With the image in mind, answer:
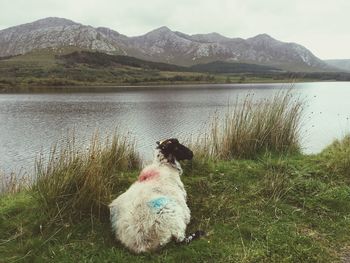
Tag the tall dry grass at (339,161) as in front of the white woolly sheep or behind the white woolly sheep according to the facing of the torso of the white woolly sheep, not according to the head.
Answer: in front

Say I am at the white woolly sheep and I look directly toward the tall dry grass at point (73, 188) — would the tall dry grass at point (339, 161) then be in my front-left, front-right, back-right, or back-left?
back-right

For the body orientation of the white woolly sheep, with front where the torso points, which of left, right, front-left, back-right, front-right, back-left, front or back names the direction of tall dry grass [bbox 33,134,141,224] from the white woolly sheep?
left

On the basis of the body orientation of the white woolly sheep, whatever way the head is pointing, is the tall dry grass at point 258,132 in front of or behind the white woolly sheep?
in front

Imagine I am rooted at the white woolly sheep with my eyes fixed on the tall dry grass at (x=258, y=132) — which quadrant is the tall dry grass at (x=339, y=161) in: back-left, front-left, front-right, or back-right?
front-right

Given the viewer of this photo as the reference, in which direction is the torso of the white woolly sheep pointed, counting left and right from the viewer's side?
facing away from the viewer and to the right of the viewer
